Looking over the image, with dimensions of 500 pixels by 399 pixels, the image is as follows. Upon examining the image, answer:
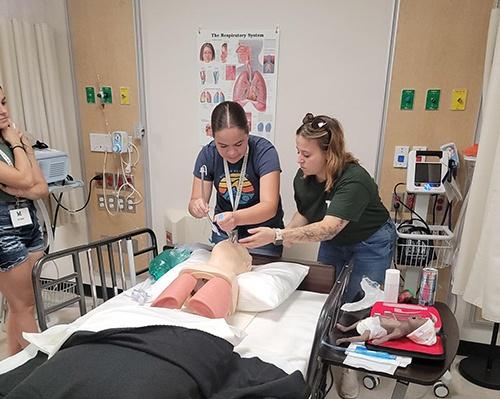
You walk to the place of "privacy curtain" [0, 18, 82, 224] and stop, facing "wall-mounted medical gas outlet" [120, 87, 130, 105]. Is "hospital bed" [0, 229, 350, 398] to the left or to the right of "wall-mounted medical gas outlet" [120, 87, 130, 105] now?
right

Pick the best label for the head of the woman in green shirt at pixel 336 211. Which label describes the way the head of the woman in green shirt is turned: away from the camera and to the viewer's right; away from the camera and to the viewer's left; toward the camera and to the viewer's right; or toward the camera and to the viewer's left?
toward the camera and to the viewer's left

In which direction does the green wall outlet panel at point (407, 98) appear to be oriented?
toward the camera

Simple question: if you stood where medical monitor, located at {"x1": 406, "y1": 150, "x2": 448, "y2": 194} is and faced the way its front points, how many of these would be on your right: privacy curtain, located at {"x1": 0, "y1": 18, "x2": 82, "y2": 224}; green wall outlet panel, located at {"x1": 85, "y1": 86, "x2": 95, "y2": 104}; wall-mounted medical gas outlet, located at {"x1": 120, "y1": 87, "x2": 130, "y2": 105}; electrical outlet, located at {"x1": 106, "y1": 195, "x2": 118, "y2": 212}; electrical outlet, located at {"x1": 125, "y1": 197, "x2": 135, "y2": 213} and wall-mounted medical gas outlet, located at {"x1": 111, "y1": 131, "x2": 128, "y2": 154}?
6

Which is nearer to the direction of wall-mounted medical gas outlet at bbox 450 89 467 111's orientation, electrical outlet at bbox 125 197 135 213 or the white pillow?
the white pillow

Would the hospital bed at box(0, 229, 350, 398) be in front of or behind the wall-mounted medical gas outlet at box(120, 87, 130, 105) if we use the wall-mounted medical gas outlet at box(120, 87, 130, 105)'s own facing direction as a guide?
in front

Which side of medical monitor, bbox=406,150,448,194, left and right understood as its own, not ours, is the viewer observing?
front

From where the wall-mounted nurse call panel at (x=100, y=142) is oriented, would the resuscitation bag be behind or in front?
in front

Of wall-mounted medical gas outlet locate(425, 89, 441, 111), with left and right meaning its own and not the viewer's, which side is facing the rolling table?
front

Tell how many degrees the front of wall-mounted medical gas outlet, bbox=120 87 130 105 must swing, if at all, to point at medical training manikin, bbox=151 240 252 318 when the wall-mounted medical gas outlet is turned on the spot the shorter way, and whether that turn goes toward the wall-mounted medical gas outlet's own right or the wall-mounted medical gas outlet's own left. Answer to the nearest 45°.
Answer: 0° — it already faces it

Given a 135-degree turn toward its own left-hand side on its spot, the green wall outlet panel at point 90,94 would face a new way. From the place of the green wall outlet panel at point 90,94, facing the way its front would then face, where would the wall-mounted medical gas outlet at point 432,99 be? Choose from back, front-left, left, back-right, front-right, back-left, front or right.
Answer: right

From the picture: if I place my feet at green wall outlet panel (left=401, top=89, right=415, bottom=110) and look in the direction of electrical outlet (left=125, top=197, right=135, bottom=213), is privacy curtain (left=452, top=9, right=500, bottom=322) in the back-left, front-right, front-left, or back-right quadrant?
back-left
